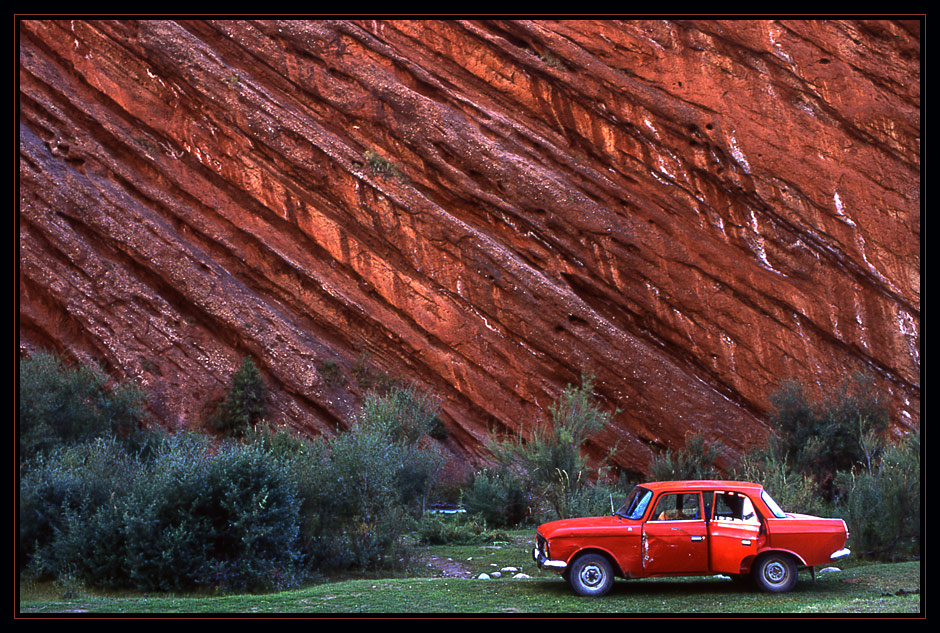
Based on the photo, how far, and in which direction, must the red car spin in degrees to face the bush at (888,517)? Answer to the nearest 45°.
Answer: approximately 135° to its right

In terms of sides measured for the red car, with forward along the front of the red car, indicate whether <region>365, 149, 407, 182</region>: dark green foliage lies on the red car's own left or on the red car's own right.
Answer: on the red car's own right

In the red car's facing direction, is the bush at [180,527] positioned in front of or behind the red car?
in front

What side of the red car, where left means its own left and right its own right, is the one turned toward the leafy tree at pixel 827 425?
right

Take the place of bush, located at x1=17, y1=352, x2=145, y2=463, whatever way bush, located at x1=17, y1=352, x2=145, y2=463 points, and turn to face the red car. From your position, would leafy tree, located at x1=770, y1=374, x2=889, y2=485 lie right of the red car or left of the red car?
left

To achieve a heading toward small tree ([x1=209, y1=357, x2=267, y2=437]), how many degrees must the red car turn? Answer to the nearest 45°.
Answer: approximately 45° to its right

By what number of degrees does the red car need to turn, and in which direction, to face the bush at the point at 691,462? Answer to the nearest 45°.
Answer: approximately 90° to its right

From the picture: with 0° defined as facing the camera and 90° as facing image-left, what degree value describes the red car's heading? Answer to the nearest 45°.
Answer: approximately 90°

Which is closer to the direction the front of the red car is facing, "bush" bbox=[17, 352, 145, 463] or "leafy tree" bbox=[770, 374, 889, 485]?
the bush

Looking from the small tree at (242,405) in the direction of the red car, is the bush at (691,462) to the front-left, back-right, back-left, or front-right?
front-left

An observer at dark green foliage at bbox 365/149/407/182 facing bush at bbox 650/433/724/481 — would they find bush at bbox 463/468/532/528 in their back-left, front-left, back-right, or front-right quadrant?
front-right
